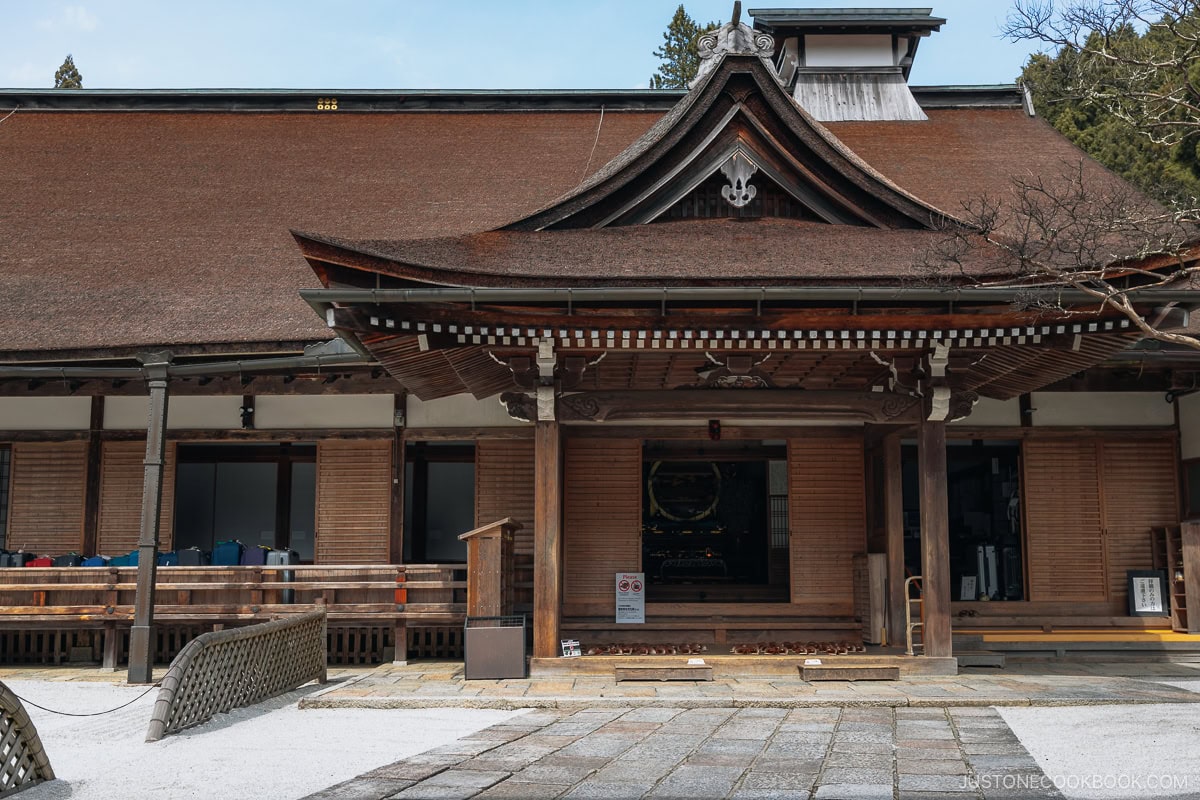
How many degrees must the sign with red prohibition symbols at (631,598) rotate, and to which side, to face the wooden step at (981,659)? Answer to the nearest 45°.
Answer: approximately 90° to its left

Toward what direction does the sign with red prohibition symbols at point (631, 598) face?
toward the camera

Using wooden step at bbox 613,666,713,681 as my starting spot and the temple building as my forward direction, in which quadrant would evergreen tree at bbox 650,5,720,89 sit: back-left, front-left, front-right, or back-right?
front-right

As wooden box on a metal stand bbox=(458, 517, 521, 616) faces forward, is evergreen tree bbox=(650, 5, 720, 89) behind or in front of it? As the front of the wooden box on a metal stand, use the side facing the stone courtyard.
behind

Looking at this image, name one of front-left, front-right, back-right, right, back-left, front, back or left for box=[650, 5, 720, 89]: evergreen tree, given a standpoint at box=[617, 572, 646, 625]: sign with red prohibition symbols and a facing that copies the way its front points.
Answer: back

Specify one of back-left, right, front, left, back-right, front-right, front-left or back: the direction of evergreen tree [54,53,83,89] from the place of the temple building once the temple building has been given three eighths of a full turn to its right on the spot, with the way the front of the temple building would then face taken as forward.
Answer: front

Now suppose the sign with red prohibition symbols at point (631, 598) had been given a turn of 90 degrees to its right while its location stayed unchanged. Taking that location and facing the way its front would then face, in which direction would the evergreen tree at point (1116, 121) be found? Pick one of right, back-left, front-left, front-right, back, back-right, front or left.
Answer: back

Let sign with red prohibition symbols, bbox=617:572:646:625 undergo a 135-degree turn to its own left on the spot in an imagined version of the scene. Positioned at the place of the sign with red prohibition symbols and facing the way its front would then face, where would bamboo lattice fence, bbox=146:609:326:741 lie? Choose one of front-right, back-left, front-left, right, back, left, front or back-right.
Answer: back

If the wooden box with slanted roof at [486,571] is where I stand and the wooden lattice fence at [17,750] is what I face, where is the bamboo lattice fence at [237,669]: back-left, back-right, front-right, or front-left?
front-right

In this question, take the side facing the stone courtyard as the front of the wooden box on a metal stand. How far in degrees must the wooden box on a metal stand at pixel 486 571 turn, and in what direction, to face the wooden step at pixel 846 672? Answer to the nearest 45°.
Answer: approximately 90° to its left

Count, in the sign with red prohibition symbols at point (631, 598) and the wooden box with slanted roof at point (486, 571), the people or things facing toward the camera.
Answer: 2

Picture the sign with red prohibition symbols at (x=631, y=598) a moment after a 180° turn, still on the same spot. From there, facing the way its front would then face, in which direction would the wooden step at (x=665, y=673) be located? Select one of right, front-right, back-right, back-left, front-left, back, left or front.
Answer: back

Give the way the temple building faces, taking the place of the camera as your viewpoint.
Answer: facing the viewer

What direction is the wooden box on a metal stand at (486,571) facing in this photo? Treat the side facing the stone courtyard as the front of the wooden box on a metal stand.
toward the camera

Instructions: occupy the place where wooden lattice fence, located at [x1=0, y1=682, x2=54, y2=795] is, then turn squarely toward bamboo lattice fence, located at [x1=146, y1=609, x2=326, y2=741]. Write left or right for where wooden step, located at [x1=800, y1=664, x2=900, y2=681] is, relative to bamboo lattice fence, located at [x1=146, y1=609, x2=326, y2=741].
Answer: right

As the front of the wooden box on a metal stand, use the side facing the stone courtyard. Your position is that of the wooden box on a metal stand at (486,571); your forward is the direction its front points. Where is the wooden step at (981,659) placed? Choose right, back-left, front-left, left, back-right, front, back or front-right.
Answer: left

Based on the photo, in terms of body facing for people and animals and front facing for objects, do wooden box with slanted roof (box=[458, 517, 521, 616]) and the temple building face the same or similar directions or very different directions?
same or similar directions
